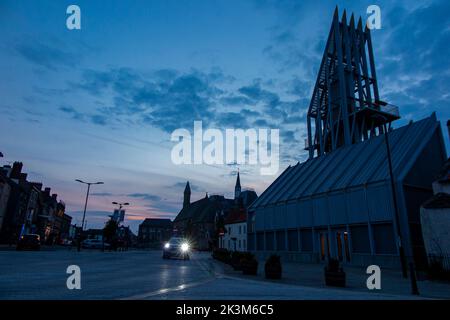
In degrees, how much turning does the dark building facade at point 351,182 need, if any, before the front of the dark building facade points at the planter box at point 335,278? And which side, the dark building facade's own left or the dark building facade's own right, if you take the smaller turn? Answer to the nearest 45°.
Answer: approximately 45° to the dark building facade's own left

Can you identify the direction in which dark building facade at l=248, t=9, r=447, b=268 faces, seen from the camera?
facing the viewer and to the left of the viewer

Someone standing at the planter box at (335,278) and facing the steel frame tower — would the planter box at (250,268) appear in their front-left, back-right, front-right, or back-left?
front-left

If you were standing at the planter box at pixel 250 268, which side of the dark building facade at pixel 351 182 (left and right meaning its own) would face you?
front

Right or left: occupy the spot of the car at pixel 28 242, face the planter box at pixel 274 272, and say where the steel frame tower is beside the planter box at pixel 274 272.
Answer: left

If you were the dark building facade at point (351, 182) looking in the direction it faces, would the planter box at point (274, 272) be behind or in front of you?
in front

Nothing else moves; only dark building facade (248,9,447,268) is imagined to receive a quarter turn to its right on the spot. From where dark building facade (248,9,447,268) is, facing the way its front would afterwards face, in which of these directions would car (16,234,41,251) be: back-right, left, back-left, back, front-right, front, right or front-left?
front-left
